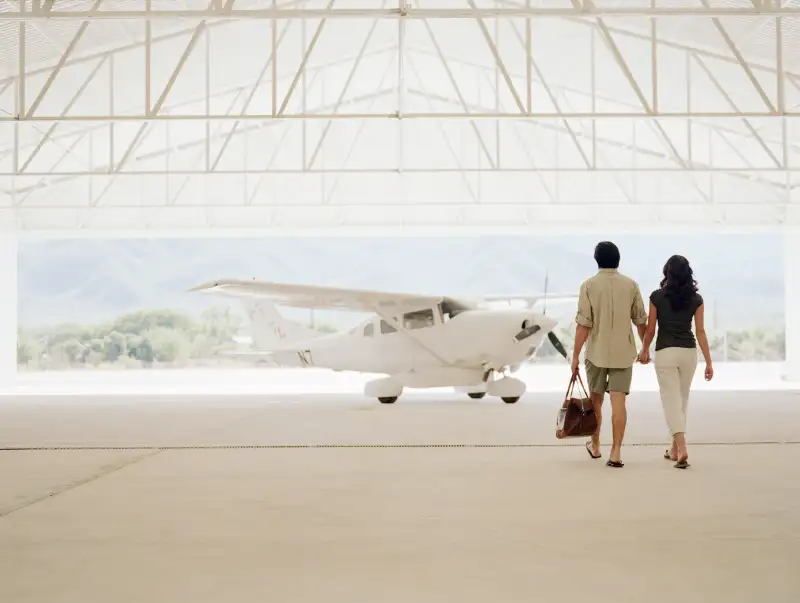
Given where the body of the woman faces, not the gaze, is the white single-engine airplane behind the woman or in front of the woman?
in front

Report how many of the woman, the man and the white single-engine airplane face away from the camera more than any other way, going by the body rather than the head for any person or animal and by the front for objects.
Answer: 2

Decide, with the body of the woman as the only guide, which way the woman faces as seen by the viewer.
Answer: away from the camera

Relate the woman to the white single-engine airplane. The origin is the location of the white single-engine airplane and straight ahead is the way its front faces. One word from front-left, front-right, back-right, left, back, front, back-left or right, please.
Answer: front-right

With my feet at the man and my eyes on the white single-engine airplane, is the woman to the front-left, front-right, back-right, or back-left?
back-right

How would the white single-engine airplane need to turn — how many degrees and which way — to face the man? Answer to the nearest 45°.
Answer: approximately 45° to its right

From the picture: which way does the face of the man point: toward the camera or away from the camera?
away from the camera

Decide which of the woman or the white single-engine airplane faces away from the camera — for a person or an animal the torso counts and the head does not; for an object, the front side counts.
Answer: the woman

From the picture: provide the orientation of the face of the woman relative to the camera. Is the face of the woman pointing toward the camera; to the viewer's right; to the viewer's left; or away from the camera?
away from the camera

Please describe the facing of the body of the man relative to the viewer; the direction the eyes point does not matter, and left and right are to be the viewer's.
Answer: facing away from the viewer
